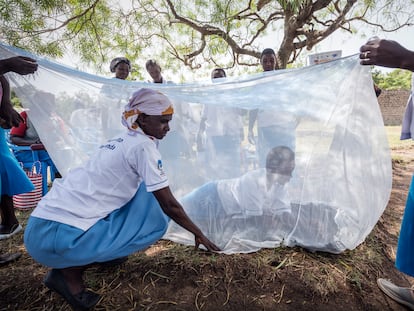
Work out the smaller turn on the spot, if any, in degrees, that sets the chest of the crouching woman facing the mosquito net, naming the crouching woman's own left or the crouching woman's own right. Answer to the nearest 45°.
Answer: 0° — they already face it

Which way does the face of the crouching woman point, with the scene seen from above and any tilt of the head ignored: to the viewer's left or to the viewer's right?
to the viewer's right

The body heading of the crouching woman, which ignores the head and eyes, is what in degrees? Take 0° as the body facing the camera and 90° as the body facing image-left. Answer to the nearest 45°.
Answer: approximately 270°
